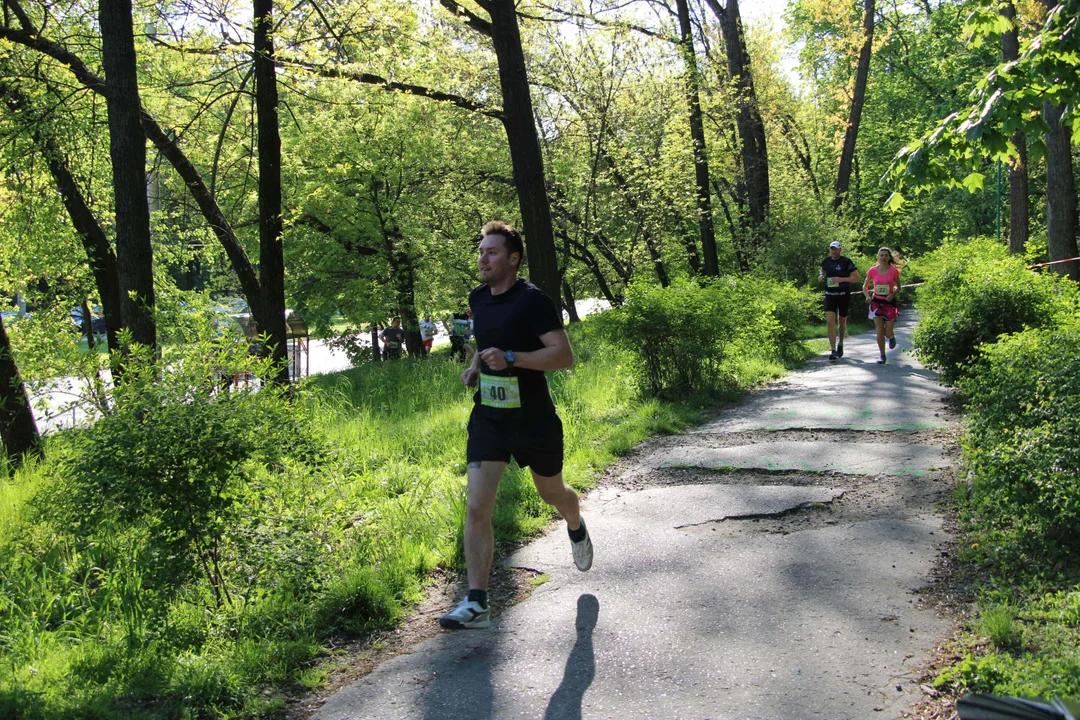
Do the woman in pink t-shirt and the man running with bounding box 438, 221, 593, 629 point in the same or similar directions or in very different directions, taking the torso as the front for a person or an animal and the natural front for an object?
same or similar directions

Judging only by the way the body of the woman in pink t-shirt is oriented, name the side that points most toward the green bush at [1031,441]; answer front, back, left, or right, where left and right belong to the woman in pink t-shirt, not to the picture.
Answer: front

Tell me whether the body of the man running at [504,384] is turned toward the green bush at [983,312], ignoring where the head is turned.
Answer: no

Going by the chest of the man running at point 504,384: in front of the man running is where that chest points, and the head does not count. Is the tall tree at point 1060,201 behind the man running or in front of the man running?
behind

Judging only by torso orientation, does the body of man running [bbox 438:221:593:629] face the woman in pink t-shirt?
no

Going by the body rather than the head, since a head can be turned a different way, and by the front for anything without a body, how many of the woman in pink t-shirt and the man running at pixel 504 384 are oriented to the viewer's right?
0

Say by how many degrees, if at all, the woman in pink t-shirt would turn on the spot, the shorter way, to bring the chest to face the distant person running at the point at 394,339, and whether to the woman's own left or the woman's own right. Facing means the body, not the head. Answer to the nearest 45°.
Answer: approximately 135° to the woman's own right

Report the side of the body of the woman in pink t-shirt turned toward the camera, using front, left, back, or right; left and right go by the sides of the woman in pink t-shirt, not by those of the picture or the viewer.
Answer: front

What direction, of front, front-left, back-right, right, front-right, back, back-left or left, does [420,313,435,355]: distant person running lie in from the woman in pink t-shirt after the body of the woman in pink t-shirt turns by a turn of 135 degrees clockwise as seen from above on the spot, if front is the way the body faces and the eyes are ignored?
front

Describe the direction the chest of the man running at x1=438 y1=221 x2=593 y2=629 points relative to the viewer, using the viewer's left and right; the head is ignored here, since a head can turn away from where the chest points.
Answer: facing the viewer and to the left of the viewer

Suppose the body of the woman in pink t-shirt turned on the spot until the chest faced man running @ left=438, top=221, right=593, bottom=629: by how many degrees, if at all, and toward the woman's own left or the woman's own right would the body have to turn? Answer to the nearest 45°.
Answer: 0° — they already face them
